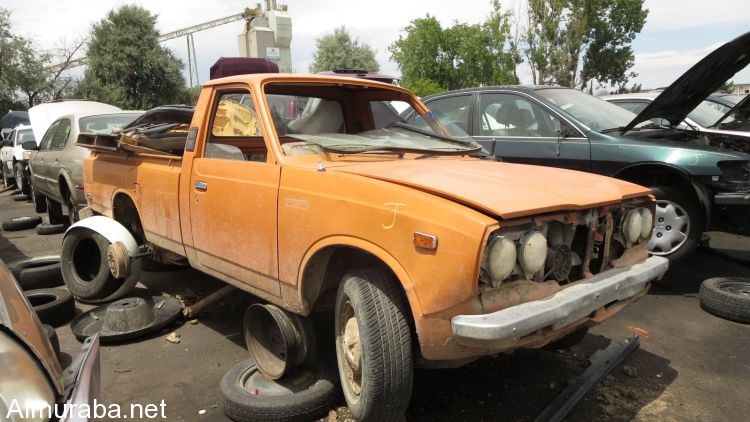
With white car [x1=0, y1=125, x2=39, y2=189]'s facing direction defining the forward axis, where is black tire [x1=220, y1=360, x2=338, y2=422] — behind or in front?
in front

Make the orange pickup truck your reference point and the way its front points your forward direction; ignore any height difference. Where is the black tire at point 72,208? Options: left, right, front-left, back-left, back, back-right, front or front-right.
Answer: back

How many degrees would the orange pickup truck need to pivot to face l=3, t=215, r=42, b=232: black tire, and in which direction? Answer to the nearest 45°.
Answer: approximately 180°

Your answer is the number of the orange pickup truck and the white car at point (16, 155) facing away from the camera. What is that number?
0

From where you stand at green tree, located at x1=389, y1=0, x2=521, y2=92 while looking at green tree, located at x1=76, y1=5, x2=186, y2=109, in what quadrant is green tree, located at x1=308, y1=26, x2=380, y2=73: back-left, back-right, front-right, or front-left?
front-right

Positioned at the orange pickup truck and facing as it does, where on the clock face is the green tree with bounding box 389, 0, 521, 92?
The green tree is roughly at 8 o'clock from the orange pickup truck.

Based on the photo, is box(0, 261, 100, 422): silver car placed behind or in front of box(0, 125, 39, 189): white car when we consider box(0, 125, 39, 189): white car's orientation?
in front

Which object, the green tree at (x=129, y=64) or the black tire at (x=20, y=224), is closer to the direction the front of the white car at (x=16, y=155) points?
the black tire

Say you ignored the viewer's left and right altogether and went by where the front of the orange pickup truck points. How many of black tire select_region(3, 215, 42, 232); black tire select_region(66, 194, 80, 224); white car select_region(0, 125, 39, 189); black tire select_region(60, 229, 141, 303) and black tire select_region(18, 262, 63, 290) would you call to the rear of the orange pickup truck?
5

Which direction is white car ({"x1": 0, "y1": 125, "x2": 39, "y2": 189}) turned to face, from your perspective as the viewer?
facing the viewer and to the right of the viewer

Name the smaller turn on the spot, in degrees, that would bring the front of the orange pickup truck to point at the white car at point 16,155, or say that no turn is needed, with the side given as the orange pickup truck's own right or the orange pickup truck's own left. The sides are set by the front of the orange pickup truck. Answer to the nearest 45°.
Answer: approximately 180°
